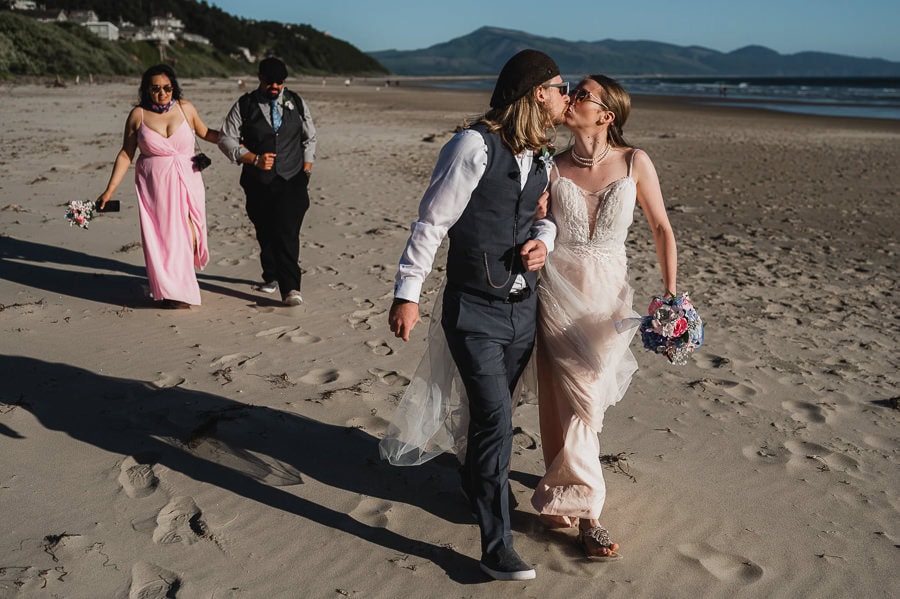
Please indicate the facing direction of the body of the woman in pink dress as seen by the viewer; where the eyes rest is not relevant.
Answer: toward the camera

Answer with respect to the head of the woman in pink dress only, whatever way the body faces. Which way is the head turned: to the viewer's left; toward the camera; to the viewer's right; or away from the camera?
toward the camera

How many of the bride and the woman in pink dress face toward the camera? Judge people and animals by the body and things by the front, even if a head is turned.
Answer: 2

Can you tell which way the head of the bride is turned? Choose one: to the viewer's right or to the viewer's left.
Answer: to the viewer's left

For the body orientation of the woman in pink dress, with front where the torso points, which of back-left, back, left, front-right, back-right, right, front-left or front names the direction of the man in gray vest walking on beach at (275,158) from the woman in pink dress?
left

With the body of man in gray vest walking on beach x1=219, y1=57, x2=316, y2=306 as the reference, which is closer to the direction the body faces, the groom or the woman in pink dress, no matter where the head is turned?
the groom

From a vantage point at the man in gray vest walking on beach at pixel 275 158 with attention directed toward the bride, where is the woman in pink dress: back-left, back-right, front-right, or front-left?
back-right

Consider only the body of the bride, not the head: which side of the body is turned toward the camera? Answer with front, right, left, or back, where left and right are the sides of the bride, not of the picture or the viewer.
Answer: front

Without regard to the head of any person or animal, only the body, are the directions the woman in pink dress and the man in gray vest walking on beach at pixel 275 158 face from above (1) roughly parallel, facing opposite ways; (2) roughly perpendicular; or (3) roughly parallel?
roughly parallel

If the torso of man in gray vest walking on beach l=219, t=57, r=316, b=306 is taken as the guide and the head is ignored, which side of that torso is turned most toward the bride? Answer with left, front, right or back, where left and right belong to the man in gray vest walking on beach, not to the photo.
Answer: front

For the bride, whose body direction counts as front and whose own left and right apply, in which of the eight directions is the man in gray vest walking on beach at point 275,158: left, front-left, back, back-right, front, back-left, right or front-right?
back-right

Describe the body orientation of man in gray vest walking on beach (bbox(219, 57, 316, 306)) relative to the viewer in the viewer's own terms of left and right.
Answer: facing the viewer

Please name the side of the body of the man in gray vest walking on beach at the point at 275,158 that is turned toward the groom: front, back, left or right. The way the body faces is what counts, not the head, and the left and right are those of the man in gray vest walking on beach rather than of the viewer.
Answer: front

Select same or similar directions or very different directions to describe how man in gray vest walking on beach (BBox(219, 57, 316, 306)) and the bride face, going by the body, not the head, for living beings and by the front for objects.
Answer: same or similar directions

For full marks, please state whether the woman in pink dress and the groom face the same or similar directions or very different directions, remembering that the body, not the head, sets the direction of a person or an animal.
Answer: same or similar directions
